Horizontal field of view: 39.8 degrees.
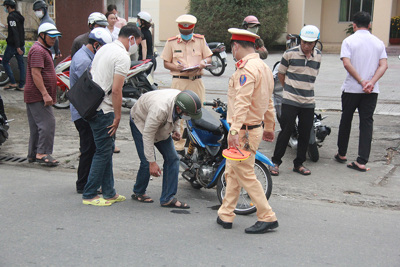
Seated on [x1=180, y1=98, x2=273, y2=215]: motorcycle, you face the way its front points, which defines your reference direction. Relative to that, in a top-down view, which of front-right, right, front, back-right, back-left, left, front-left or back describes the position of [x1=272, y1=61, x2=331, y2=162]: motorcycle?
left

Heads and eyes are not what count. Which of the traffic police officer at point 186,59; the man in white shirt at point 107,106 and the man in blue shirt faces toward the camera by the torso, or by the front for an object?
the traffic police officer

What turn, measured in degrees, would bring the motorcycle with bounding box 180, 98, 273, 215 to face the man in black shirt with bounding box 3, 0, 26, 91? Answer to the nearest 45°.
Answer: approximately 180°

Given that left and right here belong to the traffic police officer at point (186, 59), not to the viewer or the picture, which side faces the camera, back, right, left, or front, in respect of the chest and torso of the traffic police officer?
front

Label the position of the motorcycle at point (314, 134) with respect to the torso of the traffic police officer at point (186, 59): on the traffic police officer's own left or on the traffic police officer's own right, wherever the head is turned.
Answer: on the traffic police officer's own left

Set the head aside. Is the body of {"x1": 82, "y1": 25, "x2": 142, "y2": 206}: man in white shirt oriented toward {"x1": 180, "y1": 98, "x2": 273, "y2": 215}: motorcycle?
yes

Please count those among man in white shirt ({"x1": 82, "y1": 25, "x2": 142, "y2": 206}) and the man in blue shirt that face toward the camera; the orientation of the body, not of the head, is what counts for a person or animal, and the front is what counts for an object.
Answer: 0

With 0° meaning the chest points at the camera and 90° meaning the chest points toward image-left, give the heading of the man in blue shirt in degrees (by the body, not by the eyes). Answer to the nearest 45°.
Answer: approximately 270°

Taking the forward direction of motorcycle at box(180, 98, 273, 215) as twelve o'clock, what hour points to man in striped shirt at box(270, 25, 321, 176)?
The man in striped shirt is roughly at 9 o'clock from the motorcycle.

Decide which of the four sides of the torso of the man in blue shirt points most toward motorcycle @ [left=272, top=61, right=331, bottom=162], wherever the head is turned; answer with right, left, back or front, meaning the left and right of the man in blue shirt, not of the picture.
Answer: front

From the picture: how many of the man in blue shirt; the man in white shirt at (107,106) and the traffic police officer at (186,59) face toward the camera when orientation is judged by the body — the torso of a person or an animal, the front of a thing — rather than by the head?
1

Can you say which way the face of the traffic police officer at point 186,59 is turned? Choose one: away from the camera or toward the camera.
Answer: toward the camera

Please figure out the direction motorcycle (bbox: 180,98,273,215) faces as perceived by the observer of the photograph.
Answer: facing the viewer and to the right of the viewer

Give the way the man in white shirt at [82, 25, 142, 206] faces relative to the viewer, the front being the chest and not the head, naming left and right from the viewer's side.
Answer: facing to the right of the viewer

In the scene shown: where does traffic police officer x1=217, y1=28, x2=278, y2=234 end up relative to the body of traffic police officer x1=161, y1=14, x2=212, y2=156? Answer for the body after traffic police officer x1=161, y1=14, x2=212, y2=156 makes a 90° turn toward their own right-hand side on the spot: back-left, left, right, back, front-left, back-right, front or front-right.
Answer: left
